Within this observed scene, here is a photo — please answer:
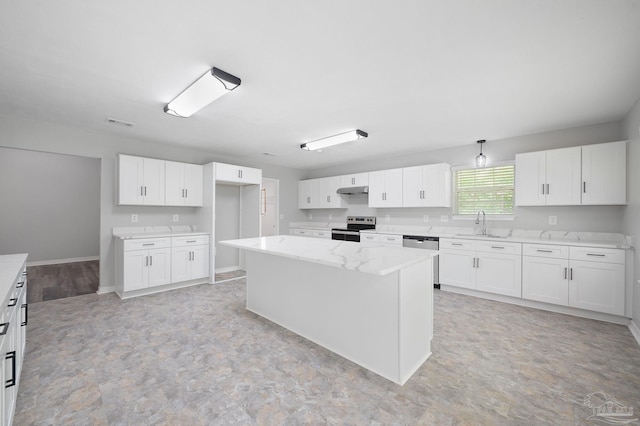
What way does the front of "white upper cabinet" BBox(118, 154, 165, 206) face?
toward the camera

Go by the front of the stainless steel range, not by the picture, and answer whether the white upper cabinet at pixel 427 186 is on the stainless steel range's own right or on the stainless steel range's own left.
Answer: on the stainless steel range's own left

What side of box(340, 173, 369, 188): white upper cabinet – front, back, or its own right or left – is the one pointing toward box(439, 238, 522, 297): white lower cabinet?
left

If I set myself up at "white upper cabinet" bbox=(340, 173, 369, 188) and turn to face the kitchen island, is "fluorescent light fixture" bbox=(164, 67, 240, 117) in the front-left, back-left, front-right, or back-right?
front-right

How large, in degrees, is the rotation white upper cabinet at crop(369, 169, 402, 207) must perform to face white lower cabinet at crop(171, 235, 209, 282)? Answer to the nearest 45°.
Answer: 0° — it already faces it

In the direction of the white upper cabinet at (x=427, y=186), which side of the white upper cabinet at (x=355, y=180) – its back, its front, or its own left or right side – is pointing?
left

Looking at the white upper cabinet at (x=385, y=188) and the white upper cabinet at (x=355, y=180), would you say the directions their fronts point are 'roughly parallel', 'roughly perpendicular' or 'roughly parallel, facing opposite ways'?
roughly parallel

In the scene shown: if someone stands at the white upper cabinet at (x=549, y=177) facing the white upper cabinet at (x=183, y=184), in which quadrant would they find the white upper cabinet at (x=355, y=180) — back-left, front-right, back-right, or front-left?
front-right

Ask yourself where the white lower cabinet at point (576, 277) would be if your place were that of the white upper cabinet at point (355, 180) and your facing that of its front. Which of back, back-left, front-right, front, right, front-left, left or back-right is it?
left

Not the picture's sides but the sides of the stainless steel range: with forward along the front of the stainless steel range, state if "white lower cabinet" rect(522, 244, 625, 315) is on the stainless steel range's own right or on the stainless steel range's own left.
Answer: on the stainless steel range's own left

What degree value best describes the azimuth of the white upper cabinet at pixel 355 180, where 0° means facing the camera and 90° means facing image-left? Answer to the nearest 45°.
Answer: approximately 45°

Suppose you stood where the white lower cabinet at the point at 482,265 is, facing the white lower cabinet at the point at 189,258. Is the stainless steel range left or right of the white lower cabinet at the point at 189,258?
right

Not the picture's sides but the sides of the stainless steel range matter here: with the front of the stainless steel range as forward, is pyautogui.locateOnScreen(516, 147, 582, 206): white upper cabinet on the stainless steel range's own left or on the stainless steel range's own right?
on the stainless steel range's own left

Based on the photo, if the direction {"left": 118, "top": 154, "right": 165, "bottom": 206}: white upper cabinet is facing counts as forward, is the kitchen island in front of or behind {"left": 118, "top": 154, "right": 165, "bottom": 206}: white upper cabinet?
in front
